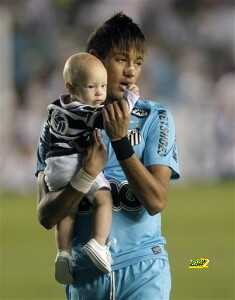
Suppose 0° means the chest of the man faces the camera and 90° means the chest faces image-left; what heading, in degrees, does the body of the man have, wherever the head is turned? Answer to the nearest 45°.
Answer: approximately 0°
